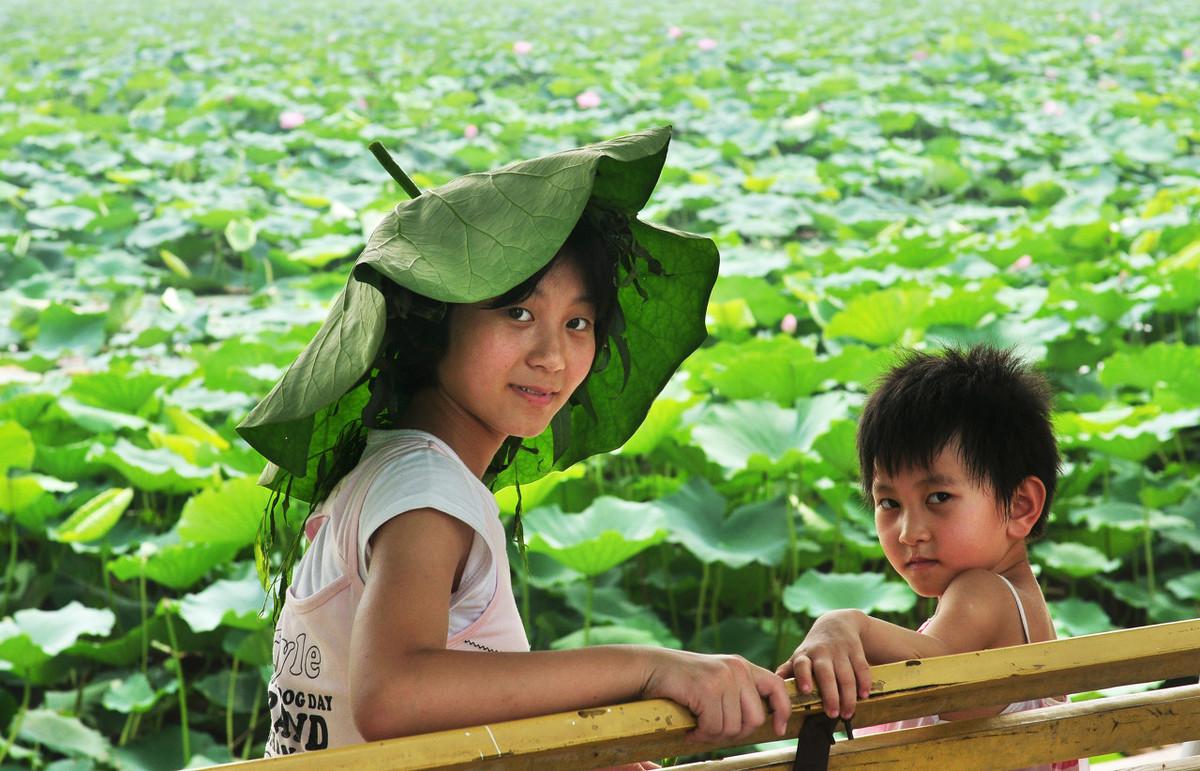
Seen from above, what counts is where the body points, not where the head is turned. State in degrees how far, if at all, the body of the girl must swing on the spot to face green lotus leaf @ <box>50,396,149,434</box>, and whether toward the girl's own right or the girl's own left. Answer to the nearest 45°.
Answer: approximately 135° to the girl's own left

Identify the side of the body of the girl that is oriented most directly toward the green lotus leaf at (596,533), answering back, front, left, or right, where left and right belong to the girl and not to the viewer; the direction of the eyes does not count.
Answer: left

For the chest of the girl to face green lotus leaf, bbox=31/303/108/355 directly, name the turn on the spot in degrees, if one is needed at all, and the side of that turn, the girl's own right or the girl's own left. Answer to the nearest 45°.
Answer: approximately 135° to the girl's own left

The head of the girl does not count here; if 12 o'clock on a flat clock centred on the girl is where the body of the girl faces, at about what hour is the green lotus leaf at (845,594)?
The green lotus leaf is roughly at 10 o'clock from the girl.

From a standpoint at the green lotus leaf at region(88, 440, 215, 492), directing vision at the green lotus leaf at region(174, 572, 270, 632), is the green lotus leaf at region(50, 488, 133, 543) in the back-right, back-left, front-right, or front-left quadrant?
front-right

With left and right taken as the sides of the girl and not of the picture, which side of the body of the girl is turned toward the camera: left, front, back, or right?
right

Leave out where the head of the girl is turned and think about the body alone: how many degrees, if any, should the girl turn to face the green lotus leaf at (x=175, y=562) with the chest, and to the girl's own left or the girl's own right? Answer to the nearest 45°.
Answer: approximately 135° to the girl's own left

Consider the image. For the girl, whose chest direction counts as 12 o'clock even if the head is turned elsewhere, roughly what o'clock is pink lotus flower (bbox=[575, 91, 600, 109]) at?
The pink lotus flower is roughly at 9 o'clock from the girl.

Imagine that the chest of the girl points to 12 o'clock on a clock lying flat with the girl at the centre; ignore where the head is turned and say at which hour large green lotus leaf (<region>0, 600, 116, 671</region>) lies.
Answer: The large green lotus leaf is roughly at 8 o'clock from the girl.
